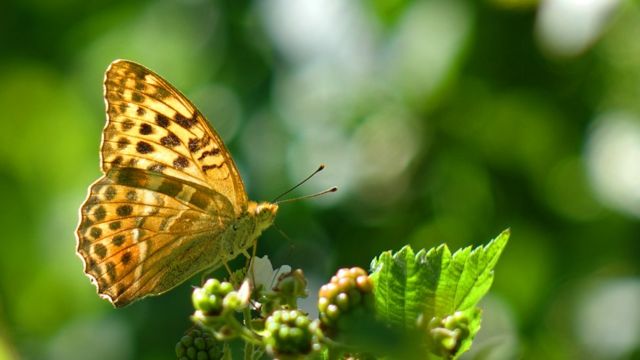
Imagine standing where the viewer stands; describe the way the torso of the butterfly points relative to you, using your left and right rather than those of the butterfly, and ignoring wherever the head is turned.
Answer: facing to the right of the viewer

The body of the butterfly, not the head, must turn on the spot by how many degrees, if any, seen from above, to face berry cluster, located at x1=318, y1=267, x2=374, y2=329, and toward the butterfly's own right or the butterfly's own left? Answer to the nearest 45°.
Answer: approximately 45° to the butterfly's own right

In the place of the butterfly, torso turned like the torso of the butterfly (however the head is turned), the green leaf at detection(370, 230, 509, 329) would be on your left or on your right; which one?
on your right

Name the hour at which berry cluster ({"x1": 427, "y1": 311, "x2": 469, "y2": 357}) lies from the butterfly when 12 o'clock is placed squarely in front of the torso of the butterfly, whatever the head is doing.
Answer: The berry cluster is roughly at 12 o'clock from the butterfly.
